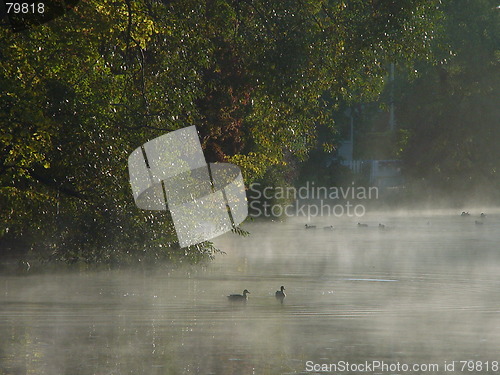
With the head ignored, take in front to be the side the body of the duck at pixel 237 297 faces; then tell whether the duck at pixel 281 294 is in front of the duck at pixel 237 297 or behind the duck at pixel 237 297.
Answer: in front

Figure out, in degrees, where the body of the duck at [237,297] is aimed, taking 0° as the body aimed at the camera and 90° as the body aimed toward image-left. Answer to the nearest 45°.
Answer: approximately 270°
